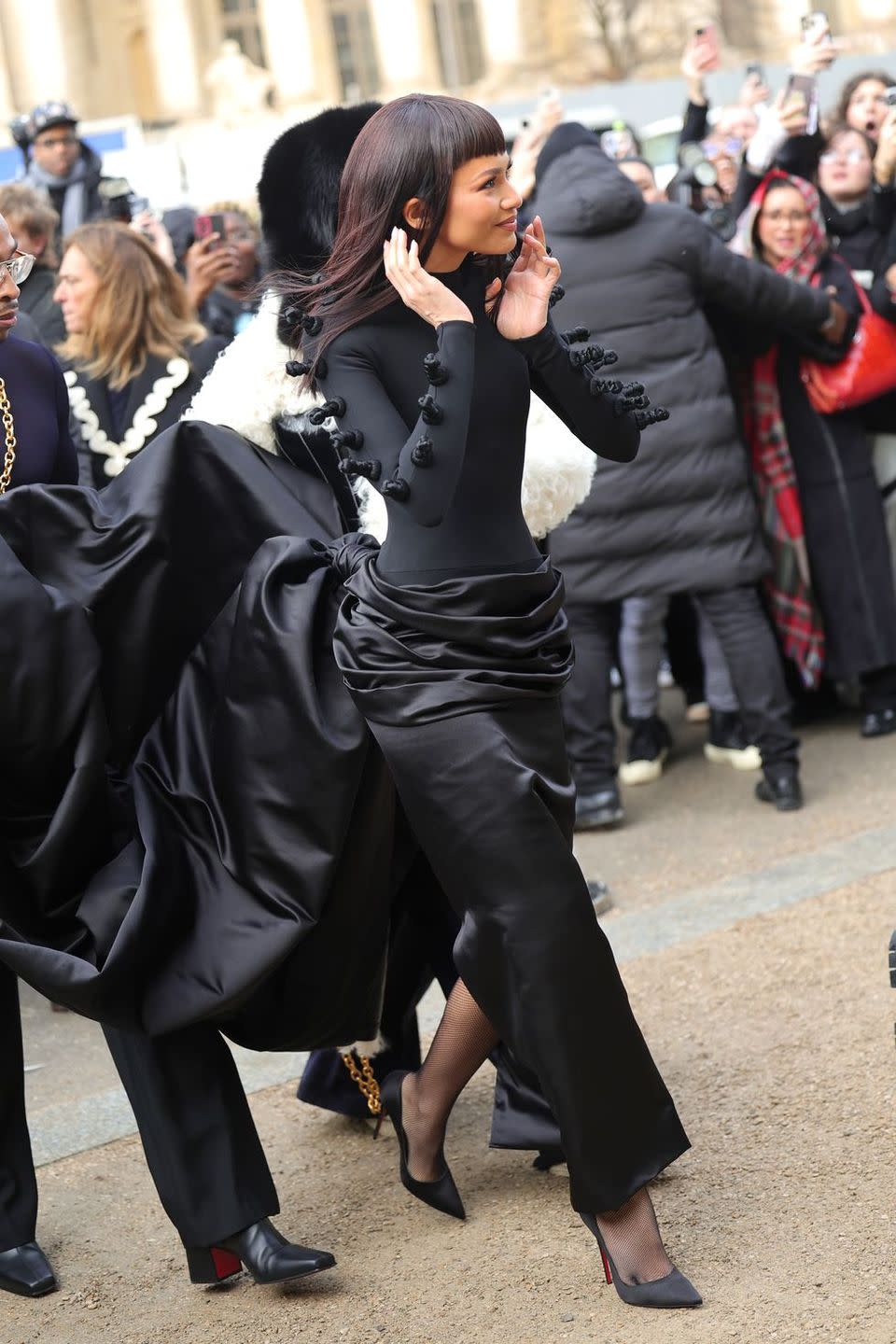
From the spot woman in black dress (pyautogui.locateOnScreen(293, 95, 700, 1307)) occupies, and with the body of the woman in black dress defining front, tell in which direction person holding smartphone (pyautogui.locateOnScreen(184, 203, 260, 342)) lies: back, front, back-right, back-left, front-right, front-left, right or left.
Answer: back-left

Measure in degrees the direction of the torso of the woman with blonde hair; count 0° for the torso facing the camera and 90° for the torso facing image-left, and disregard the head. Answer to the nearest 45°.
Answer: approximately 45°

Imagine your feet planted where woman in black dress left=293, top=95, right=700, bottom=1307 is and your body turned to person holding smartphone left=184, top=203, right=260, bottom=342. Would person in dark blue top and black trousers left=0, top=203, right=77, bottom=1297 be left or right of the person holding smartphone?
left

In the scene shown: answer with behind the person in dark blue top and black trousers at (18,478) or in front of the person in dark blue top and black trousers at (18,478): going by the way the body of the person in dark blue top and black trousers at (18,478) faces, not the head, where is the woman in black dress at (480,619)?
in front

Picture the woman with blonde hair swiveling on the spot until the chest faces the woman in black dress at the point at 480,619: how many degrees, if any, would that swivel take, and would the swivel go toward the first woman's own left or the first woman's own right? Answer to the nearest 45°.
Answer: approximately 45° to the first woman's own left

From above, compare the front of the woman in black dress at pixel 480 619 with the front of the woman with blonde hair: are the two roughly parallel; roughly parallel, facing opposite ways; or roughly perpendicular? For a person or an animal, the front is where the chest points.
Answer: roughly perpendicular

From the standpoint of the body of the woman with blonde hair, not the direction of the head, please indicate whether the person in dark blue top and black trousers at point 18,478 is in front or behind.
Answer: in front

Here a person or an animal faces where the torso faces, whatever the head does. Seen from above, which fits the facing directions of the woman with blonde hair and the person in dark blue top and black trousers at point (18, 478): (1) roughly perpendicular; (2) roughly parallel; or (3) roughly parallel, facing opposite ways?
roughly perpendicular

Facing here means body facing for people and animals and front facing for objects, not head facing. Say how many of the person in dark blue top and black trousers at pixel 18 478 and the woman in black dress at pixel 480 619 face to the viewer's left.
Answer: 0
